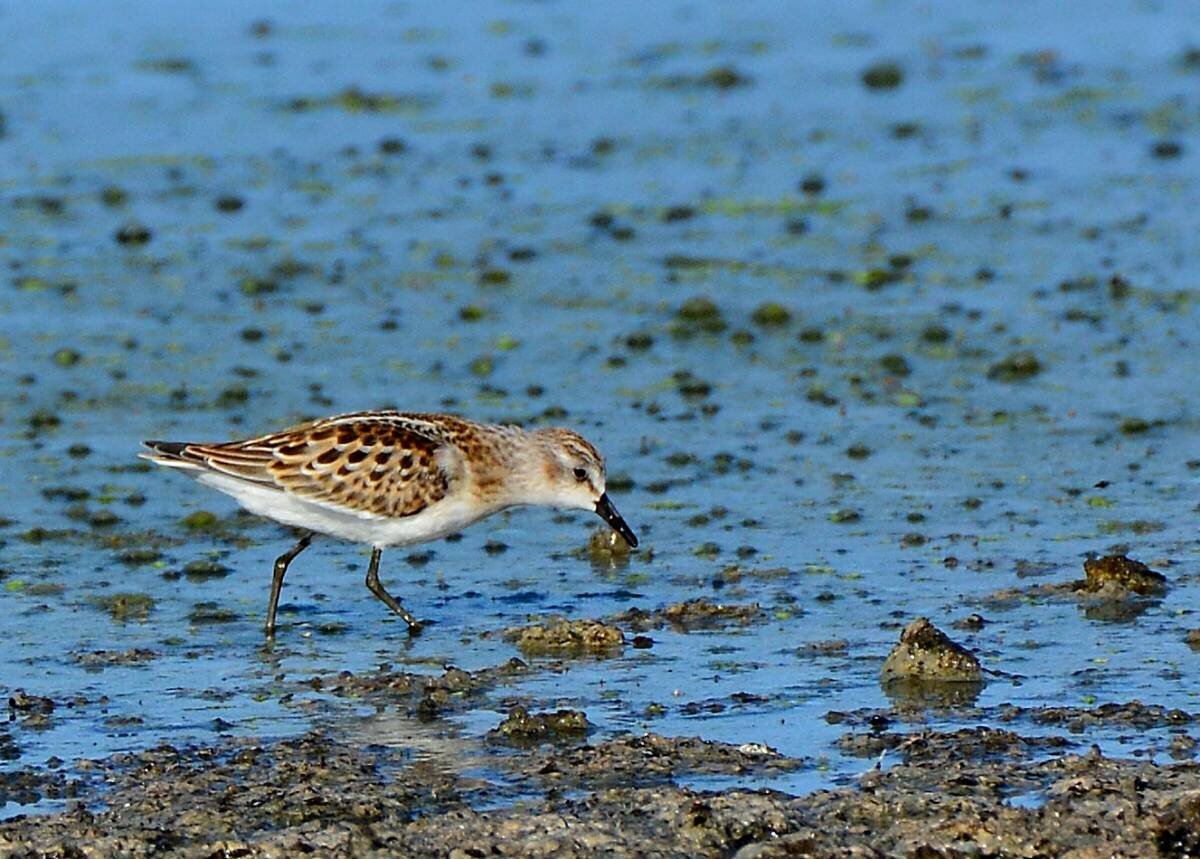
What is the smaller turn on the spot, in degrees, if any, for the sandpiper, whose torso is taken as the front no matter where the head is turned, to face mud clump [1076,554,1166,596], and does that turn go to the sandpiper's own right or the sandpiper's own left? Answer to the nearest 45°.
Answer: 0° — it already faces it

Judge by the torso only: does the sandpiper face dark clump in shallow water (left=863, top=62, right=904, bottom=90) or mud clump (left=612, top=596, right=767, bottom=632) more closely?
the mud clump

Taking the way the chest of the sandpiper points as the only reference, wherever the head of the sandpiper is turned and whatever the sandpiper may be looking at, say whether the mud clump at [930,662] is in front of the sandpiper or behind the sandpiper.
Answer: in front

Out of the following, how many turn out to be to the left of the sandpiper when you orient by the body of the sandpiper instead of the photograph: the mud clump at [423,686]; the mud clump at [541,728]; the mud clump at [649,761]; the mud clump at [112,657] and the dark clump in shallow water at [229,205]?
1

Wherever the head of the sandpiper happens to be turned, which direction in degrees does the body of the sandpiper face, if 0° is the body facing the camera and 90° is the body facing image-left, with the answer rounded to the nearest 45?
approximately 270°

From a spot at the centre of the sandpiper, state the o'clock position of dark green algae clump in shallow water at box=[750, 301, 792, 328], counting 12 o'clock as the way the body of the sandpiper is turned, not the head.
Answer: The dark green algae clump in shallow water is roughly at 10 o'clock from the sandpiper.

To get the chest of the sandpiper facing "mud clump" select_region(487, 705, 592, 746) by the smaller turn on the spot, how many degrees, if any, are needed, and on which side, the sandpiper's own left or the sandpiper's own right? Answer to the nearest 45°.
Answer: approximately 90° to the sandpiper's own right

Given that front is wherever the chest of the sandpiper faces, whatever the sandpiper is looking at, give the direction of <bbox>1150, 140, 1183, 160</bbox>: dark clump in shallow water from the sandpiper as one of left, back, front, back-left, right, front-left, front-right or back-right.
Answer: front-left

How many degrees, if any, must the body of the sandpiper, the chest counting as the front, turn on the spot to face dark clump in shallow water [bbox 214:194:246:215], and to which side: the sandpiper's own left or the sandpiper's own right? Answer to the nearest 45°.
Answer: approximately 90° to the sandpiper's own left

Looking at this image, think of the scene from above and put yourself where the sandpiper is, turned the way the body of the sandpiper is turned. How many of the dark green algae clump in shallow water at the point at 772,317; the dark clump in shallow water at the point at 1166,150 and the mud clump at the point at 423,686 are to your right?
1

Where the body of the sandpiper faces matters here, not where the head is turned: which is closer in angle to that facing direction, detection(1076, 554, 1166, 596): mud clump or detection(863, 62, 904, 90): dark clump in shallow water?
the mud clump

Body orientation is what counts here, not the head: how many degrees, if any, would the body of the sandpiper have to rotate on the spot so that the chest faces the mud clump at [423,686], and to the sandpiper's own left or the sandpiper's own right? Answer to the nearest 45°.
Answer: approximately 90° to the sandpiper's own right

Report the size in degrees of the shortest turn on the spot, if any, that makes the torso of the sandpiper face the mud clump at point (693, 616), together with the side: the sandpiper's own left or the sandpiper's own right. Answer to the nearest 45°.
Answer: approximately 45° to the sandpiper's own right

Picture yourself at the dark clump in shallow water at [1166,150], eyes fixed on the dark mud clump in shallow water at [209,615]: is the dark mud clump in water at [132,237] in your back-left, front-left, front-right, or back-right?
front-right
